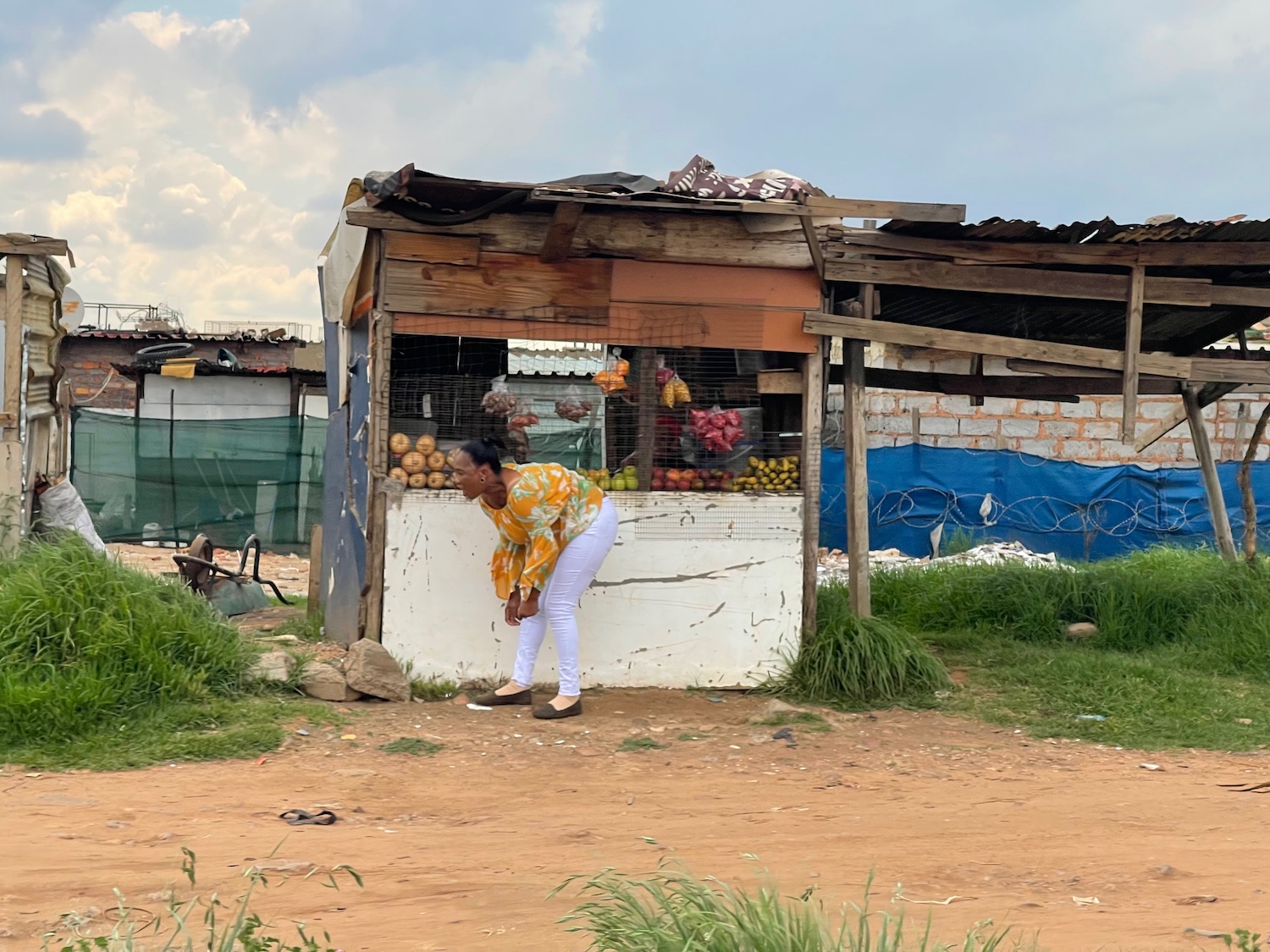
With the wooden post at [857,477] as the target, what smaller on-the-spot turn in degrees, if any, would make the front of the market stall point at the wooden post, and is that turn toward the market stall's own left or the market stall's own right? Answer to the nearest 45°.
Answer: approximately 90° to the market stall's own left

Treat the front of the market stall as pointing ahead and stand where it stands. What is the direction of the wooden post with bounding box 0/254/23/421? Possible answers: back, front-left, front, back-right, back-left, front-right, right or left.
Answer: right

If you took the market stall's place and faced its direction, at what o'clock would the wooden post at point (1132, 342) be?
The wooden post is roughly at 9 o'clock from the market stall.

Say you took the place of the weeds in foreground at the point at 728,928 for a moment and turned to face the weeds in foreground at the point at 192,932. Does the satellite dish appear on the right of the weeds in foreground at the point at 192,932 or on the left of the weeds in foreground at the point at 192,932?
right

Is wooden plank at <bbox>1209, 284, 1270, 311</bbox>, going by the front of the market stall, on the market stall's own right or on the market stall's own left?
on the market stall's own left

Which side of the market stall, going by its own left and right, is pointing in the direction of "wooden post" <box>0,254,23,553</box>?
right

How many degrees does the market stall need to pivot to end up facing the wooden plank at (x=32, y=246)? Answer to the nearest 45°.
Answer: approximately 90° to its right

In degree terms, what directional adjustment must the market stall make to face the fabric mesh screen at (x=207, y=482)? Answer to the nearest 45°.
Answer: approximately 135° to its right

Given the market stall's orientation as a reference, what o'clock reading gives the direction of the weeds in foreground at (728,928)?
The weeds in foreground is roughly at 12 o'clock from the market stall.

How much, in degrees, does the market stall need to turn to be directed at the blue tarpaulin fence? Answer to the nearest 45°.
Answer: approximately 135° to its left

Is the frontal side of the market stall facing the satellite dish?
no

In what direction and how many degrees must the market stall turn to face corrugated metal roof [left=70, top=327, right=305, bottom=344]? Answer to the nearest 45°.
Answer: approximately 135° to its right

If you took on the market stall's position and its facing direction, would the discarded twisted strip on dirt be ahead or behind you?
ahead

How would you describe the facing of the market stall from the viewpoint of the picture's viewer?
facing the viewer
